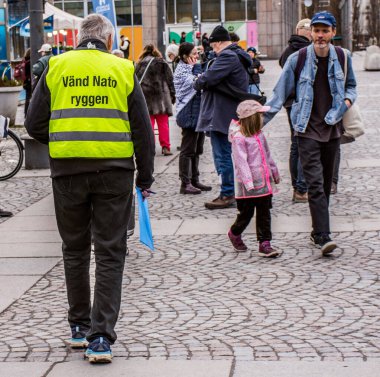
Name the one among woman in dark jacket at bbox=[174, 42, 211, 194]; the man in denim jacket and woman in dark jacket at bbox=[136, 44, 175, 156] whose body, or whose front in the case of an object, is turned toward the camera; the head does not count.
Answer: the man in denim jacket

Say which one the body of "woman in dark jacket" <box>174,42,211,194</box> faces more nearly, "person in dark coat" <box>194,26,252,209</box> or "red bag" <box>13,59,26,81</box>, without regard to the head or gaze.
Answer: the person in dark coat

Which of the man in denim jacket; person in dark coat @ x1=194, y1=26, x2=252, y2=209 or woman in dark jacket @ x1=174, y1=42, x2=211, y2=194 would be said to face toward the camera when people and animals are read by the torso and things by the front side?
the man in denim jacket

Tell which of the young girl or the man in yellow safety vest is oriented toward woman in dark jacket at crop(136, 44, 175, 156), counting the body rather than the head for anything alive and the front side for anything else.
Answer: the man in yellow safety vest

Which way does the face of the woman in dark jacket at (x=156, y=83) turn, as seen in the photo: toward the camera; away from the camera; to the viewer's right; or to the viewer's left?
away from the camera

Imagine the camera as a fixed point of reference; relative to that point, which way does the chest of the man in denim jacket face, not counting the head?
toward the camera

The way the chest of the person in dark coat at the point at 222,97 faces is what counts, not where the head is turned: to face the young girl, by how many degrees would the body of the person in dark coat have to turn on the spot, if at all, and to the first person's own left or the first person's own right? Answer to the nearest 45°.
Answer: approximately 90° to the first person's own left

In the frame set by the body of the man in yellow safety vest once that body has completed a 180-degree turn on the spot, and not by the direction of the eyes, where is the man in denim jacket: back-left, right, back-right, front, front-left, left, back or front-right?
back-left

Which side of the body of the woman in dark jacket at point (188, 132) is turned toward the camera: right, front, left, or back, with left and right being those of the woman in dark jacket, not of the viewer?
right

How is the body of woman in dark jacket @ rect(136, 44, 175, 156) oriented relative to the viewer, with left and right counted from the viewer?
facing away from the viewer
